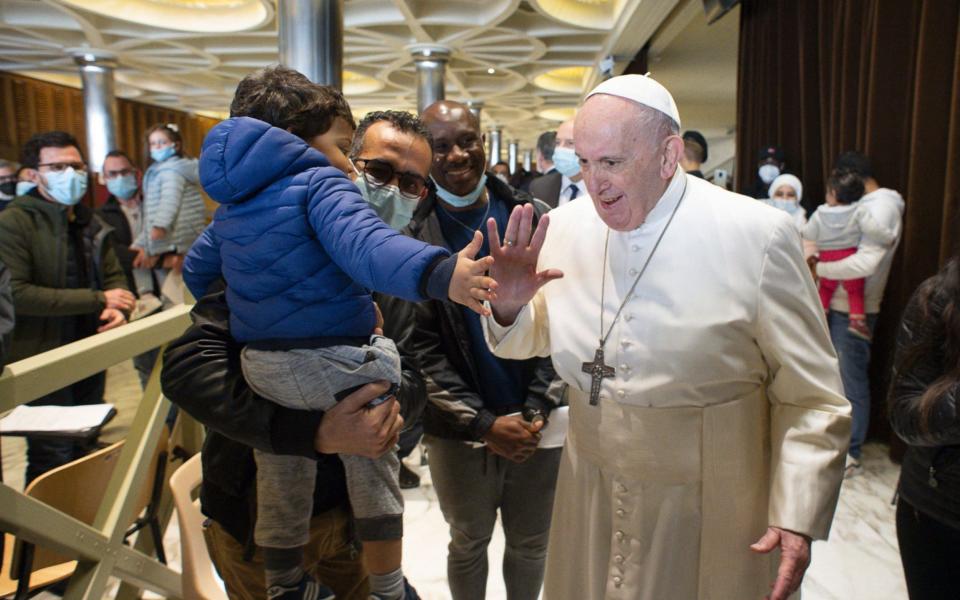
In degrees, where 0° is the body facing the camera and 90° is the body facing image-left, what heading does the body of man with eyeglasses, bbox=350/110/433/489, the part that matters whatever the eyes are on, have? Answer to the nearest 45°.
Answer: approximately 315°

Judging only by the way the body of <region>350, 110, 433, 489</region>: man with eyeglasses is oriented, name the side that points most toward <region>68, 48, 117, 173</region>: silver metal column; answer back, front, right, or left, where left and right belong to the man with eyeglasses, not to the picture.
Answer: back

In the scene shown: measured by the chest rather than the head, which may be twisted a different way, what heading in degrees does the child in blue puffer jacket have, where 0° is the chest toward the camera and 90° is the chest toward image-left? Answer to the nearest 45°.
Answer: approximately 225°

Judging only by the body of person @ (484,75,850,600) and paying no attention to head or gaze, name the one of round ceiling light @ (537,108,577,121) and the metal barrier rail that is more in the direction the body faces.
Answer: the metal barrier rail

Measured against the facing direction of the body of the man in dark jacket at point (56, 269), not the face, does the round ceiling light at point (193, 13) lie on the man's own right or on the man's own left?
on the man's own left

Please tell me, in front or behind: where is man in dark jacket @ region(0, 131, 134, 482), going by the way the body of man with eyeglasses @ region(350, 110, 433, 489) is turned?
behind

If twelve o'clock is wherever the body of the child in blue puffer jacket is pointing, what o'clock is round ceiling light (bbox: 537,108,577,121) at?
The round ceiling light is roughly at 11 o'clock from the child in blue puffer jacket.

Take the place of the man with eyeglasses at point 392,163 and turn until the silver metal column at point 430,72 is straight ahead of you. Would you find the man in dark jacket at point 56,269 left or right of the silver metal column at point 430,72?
left

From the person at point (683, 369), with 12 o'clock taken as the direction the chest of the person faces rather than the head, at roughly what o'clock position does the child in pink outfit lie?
The child in pink outfit is roughly at 5 o'clock from the person.

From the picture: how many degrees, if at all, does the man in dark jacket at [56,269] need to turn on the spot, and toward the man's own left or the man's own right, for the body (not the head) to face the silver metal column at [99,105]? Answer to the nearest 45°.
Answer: approximately 135° to the man's own left

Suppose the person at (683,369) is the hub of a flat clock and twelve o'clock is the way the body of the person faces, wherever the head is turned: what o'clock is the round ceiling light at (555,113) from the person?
The round ceiling light is roughly at 4 o'clock from the person.
